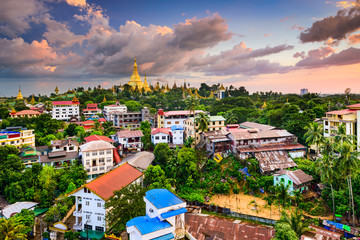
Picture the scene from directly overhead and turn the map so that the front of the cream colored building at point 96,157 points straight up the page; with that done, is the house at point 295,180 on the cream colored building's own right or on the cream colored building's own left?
on the cream colored building's own left

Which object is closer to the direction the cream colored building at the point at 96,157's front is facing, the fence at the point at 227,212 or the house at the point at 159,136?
the fence

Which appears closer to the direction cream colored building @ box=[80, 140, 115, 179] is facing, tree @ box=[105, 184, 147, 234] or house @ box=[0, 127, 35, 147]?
the tree

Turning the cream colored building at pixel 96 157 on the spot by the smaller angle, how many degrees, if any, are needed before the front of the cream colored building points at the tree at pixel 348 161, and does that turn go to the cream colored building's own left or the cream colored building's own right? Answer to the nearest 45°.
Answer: approximately 45° to the cream colored building's own left

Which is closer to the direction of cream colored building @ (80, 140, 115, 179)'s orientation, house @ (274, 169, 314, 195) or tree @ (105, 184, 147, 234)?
the tree

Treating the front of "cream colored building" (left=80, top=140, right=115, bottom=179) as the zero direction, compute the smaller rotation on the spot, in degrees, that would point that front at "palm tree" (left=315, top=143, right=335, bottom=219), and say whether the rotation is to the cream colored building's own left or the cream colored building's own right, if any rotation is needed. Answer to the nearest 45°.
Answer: approximately 45° to the cream colored building's own left

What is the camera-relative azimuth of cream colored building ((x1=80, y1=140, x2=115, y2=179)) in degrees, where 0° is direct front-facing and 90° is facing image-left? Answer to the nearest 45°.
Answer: approximately 0°

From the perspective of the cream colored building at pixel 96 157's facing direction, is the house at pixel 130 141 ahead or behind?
behind

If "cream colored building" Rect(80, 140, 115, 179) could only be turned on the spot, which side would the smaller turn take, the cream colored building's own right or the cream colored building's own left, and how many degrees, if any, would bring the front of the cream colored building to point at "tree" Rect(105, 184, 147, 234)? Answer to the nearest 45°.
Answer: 0° — it already faces it
